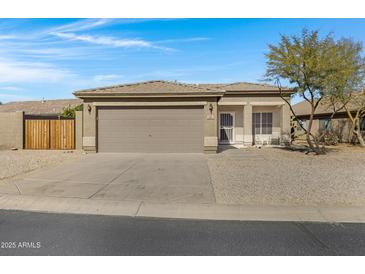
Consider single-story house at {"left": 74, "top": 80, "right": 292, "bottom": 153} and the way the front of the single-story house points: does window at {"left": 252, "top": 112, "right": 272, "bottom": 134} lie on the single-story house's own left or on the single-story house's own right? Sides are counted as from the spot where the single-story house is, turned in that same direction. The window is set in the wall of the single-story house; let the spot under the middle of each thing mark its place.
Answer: on the single-story house's own left

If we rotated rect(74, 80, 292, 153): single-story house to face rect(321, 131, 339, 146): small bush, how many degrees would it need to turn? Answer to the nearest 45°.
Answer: approximately 135° to its left

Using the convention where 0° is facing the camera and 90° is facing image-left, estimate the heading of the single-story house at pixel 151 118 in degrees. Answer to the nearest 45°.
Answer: approximately 0°

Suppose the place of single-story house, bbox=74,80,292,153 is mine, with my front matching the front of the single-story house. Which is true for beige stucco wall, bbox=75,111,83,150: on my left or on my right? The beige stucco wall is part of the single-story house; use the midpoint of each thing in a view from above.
on my right

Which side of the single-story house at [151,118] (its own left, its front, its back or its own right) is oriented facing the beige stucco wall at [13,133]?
right
